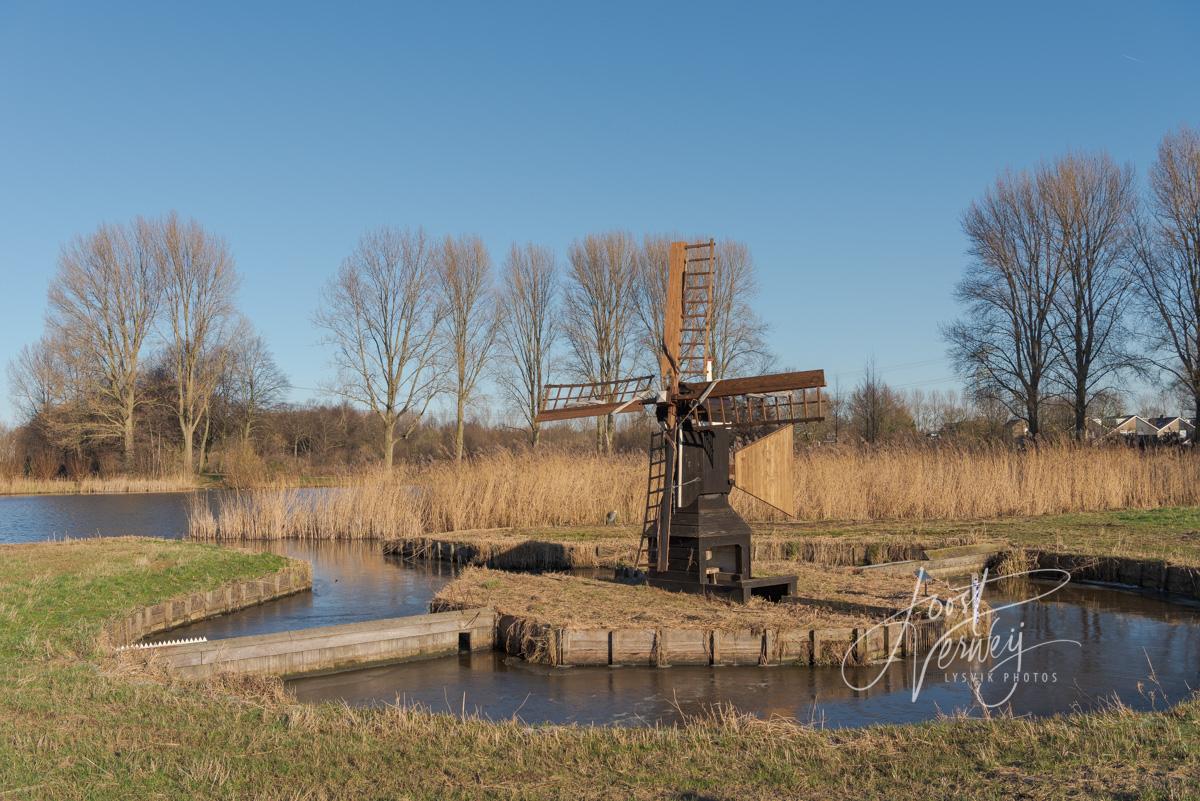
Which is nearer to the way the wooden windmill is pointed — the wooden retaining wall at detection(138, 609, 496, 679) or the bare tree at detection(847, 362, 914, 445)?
the wooden retaining wall

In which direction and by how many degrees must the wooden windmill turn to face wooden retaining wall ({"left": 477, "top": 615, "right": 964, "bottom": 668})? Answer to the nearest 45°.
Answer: approximately 45° to its left

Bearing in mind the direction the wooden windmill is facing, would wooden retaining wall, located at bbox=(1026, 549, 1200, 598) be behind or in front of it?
behind

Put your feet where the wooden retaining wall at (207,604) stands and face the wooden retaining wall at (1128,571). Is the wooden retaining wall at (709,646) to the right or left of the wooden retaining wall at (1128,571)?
right

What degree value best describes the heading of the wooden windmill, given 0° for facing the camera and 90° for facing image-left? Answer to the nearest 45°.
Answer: approximately 45°

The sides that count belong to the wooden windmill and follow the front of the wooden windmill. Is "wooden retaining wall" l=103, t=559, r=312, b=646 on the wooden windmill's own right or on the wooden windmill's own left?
on the wooden windmill's own right

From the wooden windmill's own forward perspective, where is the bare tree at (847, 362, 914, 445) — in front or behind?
behind
